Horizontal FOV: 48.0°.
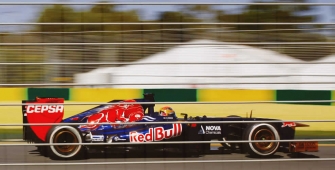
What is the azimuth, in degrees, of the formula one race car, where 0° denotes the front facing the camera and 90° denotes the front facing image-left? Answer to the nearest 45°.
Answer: approximately 270°
